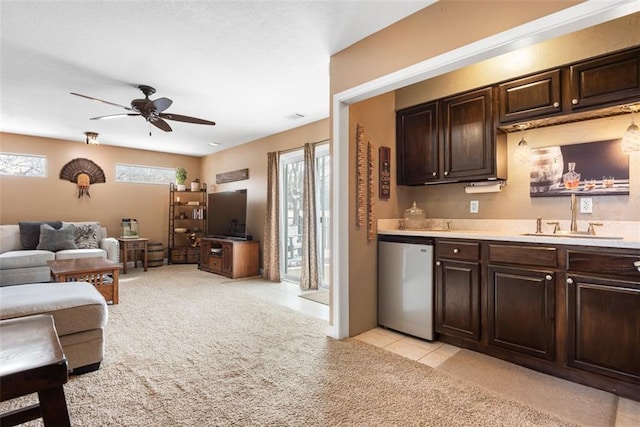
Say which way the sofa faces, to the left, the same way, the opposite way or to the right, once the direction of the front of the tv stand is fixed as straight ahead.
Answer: to the left

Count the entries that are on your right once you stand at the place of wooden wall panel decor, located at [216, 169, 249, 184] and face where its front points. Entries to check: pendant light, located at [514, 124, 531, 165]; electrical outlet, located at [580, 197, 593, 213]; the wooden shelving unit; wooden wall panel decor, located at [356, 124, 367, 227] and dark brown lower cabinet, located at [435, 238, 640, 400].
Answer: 1

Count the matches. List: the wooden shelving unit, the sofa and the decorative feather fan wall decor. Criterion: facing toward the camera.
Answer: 3

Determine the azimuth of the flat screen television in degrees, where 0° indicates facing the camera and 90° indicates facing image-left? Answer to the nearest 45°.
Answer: approximately 45°

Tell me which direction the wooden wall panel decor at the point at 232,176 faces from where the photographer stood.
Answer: facing the viewer and to the left of the viewer

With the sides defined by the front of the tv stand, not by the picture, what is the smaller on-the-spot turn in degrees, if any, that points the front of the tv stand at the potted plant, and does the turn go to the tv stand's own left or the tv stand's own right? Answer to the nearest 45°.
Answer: approximately 90° to the tv stand's own right

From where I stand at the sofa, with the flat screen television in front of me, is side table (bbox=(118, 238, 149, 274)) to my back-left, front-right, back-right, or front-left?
front-left

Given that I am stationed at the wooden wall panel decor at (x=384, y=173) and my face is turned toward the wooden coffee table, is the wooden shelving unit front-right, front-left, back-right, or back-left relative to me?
front-right

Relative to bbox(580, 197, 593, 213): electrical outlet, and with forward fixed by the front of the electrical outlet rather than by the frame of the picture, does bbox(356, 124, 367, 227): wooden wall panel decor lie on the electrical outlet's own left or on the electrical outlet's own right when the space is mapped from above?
on the electrical outlet's own right

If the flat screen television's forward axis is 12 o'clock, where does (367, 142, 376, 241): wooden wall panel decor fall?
The wooden wall panel decor is roughly at 10 o'clock from the flat screen television.

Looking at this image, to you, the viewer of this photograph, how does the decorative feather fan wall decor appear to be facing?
facing the viewer

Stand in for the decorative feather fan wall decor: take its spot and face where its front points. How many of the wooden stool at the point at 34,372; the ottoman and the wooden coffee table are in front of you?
3

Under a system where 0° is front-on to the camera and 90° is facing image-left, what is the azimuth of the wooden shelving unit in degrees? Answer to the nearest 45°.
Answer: approximately 0°

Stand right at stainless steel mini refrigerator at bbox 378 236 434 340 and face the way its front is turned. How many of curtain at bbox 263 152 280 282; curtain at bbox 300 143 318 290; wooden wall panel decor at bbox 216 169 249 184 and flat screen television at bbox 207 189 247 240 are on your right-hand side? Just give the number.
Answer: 4
